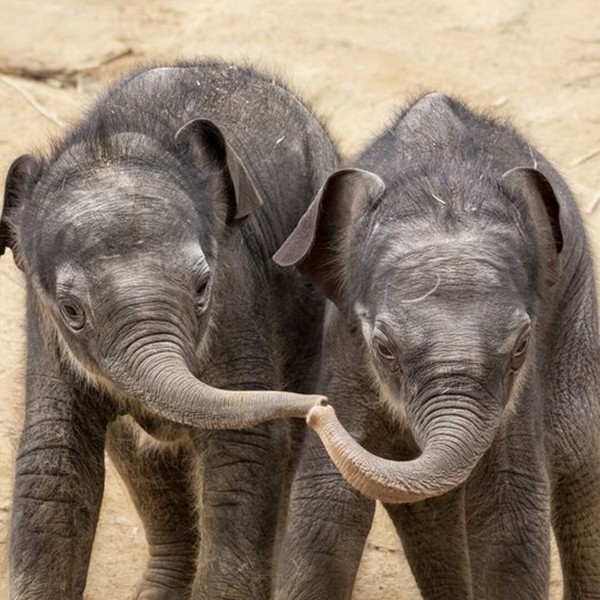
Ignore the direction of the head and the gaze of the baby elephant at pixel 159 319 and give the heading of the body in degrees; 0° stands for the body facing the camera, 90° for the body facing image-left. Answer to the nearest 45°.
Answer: approximately 45°

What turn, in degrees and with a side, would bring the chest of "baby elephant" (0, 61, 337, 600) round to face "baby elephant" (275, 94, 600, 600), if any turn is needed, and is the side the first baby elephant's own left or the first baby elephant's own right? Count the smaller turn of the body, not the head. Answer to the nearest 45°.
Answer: approximately 135° to the first baby elephant's own left
